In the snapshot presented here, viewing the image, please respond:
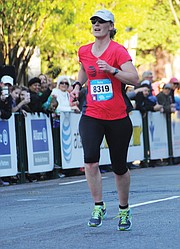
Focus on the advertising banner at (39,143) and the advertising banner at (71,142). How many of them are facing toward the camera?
2

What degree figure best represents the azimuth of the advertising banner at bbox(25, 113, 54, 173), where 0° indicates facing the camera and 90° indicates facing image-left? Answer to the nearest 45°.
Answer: approximately 0°

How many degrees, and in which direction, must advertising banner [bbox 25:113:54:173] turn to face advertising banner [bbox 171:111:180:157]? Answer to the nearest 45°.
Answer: approximately 135° to its left

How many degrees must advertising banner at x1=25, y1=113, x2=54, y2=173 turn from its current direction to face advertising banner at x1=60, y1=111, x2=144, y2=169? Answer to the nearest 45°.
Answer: approximately 135° to its left
